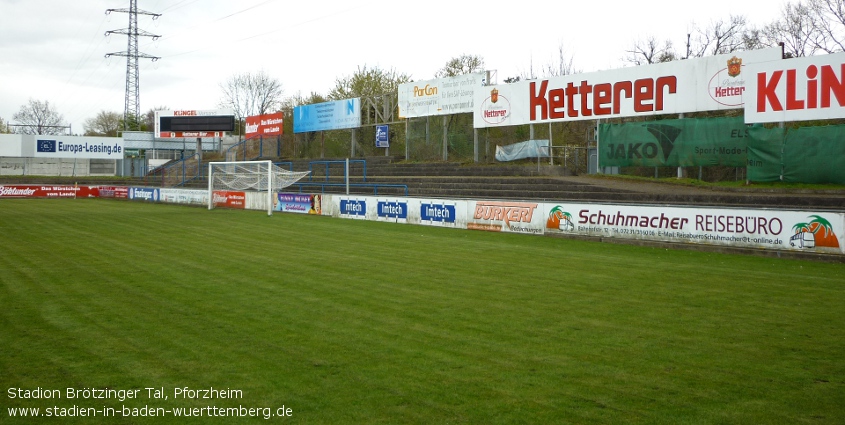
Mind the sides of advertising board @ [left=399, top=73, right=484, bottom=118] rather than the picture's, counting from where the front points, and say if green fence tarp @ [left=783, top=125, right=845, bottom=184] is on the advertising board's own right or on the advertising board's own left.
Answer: on the advertising board's own left

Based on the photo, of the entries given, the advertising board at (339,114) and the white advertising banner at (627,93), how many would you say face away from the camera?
0

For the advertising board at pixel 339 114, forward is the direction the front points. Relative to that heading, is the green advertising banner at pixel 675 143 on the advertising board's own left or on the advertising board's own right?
on the advertising board's own left

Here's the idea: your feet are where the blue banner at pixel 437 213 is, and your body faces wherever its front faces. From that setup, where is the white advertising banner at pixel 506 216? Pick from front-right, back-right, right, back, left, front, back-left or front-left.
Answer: left

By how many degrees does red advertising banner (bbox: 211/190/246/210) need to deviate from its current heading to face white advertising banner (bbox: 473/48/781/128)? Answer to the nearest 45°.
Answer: approximately 45° to its left

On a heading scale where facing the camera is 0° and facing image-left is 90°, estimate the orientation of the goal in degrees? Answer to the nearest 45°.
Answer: approximately 45°

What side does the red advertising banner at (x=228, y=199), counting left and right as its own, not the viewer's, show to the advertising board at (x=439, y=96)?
left

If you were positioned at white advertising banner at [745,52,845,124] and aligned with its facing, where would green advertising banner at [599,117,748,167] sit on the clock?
The green advertising banner is roughly at 3 o'clock from the white advertising banner.

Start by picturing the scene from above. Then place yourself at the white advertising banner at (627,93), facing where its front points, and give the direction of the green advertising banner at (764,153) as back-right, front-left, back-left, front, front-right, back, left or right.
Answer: left

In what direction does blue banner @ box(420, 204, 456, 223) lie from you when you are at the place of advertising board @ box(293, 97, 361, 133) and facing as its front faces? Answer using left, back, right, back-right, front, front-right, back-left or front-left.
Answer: front-left
